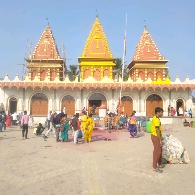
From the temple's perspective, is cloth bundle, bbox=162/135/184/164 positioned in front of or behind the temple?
in front

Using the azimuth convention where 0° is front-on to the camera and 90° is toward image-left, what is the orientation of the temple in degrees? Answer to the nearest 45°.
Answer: approximately 0°

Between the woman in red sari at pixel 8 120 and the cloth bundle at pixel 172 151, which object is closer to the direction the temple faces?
the cloth bundle

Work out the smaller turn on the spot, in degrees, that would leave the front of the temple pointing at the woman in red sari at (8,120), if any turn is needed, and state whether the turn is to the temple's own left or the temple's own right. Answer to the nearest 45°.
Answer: approximately 45° to the temple's own right
